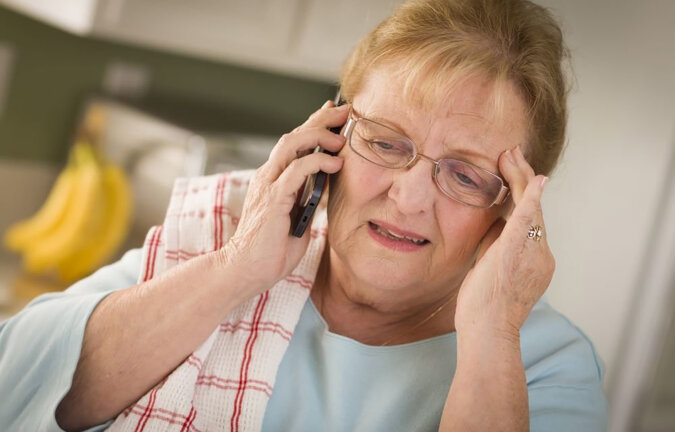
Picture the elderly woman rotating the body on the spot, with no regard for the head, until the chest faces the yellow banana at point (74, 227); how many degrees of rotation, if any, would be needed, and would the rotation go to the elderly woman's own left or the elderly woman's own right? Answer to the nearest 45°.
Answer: approximately 135° to the elderly woman's own right

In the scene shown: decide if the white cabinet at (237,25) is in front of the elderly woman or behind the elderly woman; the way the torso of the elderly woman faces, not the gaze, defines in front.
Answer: behind

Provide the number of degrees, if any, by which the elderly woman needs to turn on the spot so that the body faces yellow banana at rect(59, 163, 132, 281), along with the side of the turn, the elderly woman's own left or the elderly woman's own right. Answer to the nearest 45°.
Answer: approximately 135° to the elderly woman's own right

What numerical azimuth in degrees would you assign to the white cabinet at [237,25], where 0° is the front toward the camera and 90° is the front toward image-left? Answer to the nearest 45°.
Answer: approximately 0°

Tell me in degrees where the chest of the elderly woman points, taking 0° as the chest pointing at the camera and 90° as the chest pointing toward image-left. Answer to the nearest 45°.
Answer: approximately 0°

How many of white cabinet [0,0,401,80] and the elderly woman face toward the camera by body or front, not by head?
2
